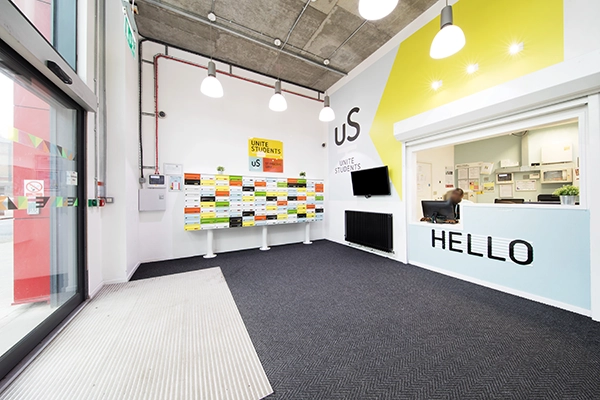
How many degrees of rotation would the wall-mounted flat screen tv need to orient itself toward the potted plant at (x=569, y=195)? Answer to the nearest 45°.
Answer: approximately 90° to its left

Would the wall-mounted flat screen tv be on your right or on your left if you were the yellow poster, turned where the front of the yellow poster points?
on your left

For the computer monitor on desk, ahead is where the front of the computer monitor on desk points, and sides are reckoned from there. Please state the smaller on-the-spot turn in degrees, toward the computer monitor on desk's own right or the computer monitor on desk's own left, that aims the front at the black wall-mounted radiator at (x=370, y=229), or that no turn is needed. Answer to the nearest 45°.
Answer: approximately 135° to the computer monitor on desk's own left

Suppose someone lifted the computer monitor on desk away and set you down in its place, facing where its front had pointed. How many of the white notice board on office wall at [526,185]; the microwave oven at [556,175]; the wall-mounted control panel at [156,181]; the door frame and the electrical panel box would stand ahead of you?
2

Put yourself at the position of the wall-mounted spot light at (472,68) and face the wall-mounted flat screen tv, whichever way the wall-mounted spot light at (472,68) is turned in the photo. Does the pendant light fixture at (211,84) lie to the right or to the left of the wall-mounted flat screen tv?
left

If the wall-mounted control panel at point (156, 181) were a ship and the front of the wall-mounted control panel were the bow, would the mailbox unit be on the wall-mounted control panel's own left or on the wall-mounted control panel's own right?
on the wall-mounted control panel's own left

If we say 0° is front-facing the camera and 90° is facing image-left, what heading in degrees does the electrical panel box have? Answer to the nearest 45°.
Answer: approximately 0°

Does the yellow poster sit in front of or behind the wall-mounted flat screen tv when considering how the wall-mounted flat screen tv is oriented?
in front

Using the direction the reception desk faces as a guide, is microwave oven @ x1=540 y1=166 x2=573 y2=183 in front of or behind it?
behind

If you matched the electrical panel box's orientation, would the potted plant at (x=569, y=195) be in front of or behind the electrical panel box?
in front

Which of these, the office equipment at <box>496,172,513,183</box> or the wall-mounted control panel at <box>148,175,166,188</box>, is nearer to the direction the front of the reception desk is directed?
the wall-mounted control panel
